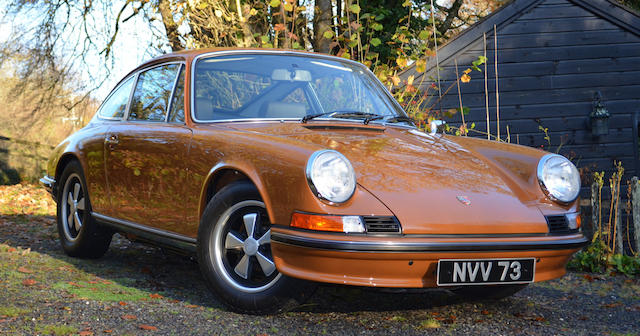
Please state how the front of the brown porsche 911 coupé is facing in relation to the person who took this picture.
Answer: facing the viewer and to the right of the viewer

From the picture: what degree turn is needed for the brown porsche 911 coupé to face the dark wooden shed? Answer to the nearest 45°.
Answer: approximately 90° to its left

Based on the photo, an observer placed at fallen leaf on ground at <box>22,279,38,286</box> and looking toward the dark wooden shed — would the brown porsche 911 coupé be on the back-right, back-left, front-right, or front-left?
front-right

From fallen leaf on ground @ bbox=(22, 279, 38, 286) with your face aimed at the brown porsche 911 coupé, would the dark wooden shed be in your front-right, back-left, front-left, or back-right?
front-left
